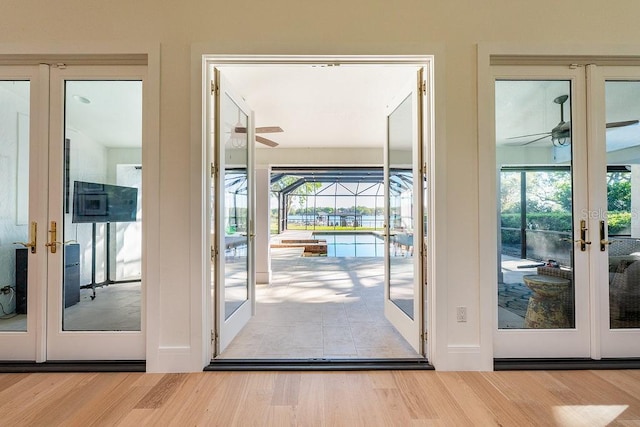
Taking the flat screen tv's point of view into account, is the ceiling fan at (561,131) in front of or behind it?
in front

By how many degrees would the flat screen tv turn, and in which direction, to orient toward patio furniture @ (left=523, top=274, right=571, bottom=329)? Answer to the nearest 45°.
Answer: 0° — it already faces it

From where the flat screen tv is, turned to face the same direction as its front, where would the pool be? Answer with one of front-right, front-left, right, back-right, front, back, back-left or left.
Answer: left

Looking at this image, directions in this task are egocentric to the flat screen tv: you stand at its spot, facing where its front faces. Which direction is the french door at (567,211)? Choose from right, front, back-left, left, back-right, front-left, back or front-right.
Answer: front

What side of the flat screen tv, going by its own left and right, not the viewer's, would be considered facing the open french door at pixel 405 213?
front

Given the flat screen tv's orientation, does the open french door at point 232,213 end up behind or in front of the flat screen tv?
in front

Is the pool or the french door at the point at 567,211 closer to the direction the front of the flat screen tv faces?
the french door

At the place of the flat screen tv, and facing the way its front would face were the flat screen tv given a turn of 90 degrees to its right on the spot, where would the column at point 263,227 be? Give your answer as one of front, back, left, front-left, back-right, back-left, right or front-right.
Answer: back

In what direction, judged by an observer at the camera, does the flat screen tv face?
facing the viewer and to the right of the viewer

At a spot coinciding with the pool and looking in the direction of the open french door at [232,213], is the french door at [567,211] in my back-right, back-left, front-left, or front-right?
front-left

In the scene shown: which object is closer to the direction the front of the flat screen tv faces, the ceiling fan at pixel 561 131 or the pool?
the ceiling fan
